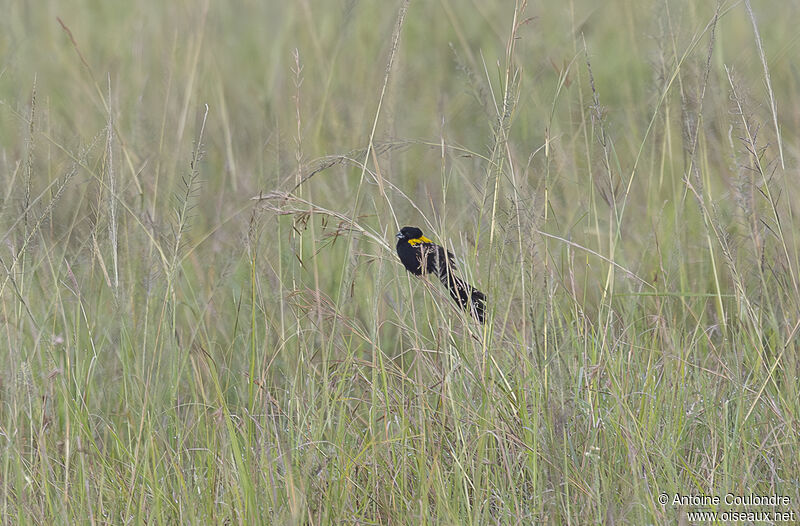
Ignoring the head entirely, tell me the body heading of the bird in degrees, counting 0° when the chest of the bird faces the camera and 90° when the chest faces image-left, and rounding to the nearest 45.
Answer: approximately 90°
